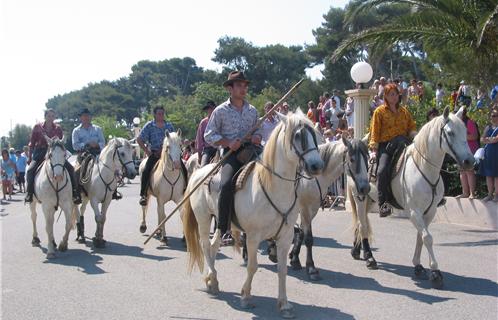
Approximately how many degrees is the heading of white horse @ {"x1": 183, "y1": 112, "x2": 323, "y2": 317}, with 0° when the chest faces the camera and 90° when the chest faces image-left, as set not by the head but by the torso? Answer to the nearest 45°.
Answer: approximately 315°

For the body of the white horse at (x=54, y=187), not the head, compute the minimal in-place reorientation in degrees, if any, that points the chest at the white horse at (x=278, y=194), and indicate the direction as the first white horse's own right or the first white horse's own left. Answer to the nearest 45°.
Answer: approximately 45° to the first white horse's own left

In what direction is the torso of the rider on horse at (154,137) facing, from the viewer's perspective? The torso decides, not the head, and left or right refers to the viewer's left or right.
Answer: facing the viewer and to the right of the viewer

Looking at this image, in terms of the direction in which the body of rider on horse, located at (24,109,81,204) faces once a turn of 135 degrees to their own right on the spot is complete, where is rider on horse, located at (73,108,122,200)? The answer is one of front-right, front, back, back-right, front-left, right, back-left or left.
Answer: right

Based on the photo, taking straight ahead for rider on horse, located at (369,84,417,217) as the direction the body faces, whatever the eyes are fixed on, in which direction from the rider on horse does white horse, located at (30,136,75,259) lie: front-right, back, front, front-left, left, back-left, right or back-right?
back-right

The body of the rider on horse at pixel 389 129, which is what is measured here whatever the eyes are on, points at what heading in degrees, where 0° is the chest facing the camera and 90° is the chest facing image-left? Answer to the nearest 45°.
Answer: approximately 315°

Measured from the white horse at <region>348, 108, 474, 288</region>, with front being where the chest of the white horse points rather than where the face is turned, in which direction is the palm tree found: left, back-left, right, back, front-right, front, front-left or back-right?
back-left

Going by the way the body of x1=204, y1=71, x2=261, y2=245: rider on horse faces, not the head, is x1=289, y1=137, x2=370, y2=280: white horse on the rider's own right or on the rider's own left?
on the rider's own left

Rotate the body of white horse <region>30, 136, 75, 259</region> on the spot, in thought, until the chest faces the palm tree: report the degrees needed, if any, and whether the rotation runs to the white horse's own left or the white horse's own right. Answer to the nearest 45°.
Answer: approximately 90° to the white horse's own left
